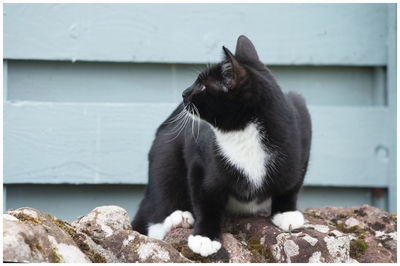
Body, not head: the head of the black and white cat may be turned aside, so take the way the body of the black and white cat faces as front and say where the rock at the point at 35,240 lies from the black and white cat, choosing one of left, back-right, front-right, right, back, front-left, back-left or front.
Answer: right

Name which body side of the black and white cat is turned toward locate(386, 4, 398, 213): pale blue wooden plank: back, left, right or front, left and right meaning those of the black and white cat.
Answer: left

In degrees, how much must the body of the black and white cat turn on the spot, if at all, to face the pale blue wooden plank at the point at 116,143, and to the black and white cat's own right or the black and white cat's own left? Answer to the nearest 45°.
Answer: approximately 180°
